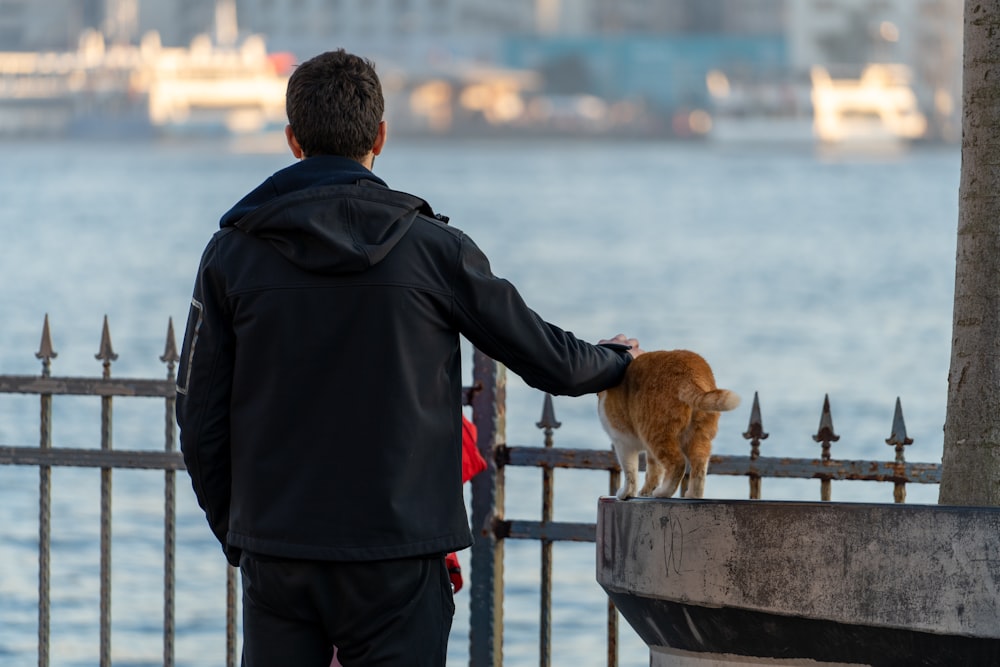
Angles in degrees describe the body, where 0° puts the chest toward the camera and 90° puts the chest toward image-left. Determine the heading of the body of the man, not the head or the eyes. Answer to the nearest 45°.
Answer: approximately 180°

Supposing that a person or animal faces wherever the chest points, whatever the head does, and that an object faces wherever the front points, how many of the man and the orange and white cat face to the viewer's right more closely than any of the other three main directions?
0

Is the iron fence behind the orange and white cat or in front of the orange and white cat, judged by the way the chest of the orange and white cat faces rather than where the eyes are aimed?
in front

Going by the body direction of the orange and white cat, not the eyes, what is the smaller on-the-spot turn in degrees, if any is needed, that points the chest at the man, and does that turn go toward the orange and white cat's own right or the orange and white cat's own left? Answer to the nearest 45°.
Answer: approximately 90° to the orange and white cat's own left

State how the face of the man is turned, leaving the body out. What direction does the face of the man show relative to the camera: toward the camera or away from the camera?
away from the camera

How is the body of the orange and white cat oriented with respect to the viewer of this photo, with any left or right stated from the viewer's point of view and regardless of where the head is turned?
facing away from the viewer and to the left of the viewer

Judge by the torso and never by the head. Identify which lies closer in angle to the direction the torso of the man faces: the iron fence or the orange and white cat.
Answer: the iron fence

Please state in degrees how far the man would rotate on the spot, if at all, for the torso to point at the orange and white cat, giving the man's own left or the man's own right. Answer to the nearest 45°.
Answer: approximately 45° to the man's own right

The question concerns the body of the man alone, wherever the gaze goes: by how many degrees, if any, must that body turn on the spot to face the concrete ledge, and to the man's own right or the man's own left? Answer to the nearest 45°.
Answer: approximately 90° to the man's own right
